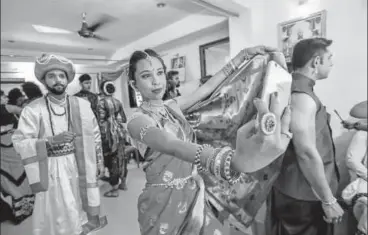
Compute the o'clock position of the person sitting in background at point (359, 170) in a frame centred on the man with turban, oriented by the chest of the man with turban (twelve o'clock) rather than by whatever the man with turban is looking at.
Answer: The person sitting in background is roughly at 10 o'clock from the man with turban.

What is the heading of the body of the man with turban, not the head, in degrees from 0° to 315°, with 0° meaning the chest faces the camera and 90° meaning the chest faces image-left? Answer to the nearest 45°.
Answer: approximately 0°

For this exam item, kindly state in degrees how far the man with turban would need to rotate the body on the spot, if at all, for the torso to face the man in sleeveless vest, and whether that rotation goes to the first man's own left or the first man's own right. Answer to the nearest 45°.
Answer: approximately 45° to the first man's own left

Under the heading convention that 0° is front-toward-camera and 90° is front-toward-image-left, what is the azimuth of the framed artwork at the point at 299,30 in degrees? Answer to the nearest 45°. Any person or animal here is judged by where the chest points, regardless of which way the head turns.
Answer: approximately 45°
